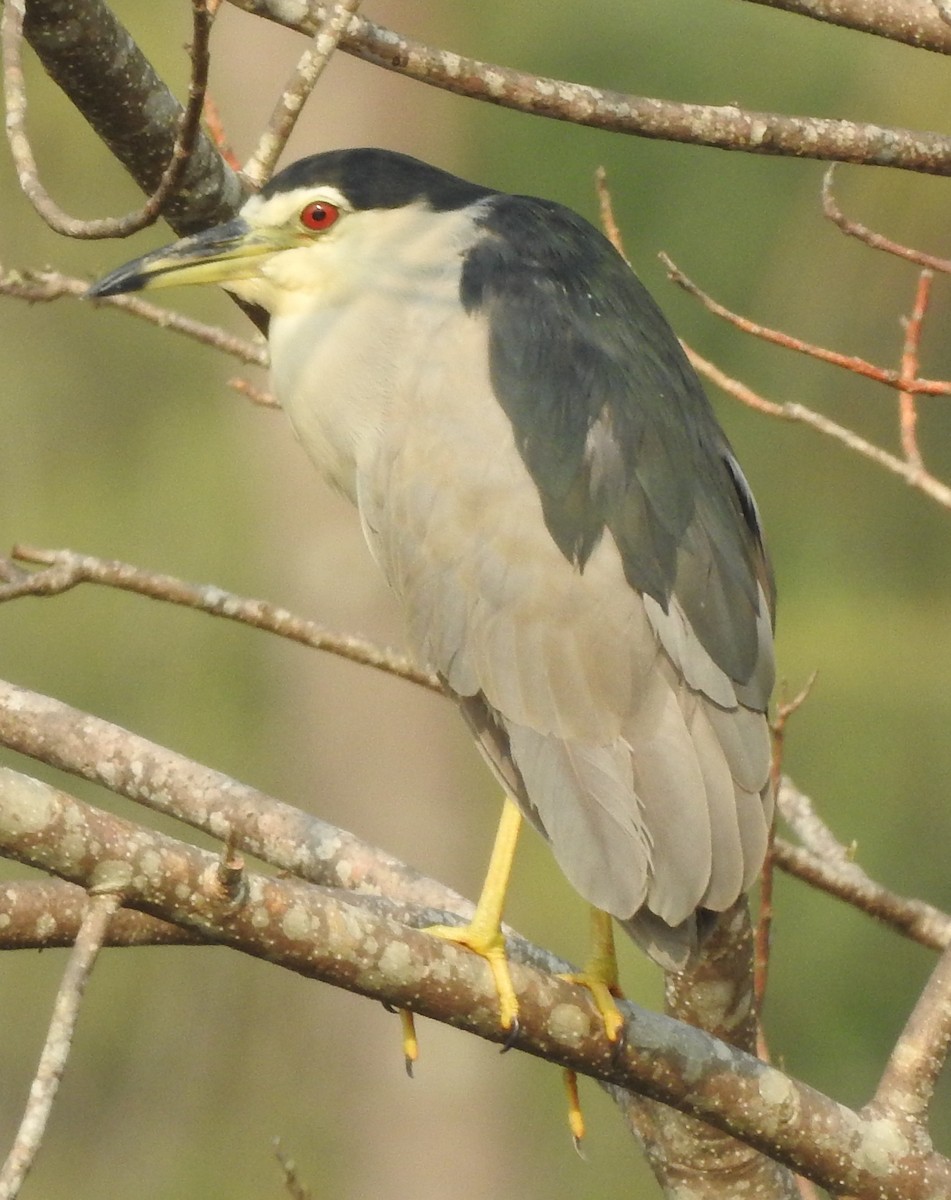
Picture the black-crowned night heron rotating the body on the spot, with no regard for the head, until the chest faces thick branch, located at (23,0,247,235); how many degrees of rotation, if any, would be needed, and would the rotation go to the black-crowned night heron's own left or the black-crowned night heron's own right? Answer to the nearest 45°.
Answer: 0° — it already faces it

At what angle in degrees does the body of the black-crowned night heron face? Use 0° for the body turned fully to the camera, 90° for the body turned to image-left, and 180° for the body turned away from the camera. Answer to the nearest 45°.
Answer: approximately 90°
